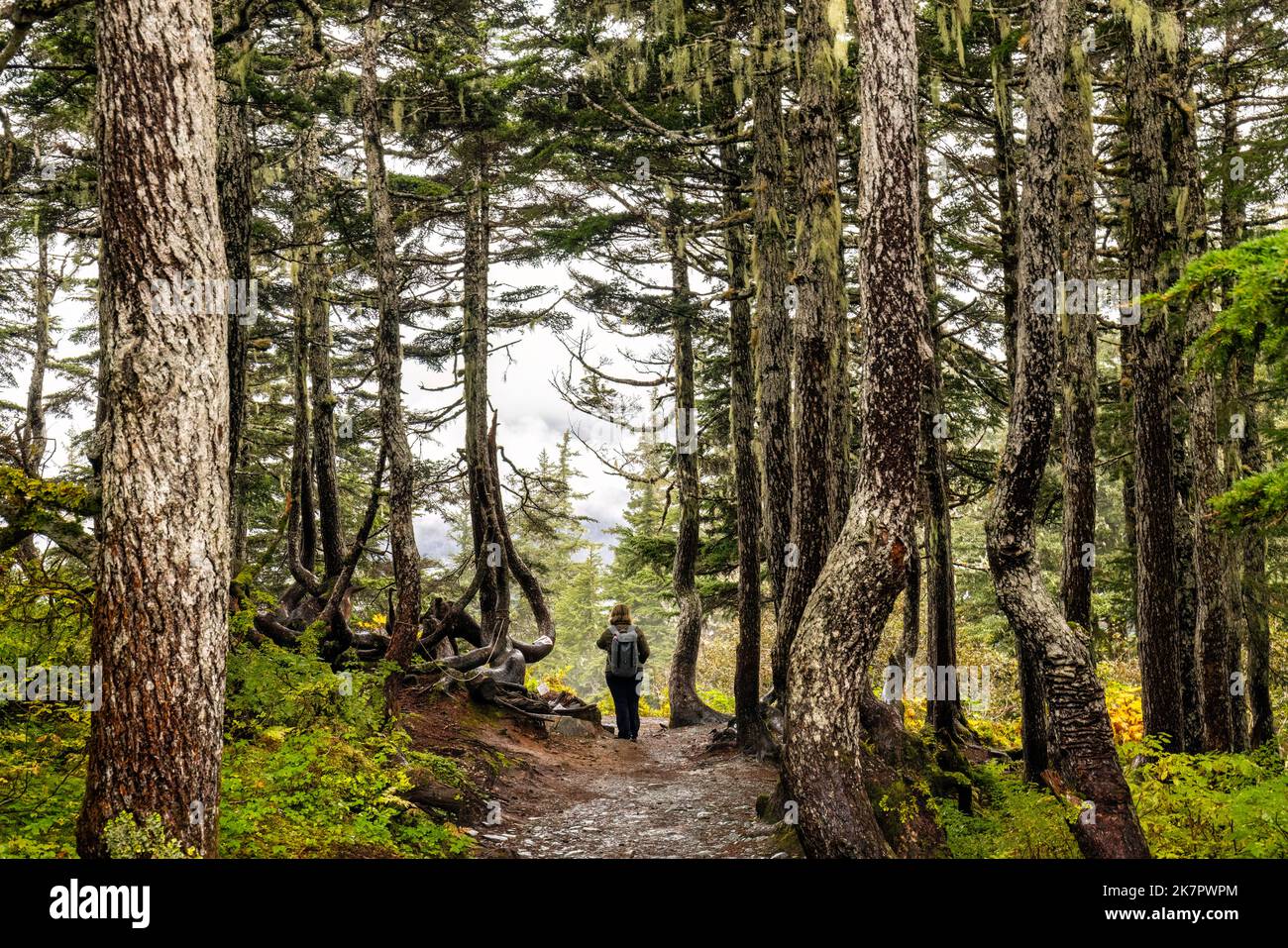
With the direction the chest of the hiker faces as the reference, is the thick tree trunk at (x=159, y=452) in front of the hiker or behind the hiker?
behind

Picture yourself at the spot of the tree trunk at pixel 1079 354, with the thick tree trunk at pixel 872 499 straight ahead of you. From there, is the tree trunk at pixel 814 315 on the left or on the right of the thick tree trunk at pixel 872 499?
right

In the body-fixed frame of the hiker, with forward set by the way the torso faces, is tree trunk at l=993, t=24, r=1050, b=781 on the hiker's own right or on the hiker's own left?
on the hiker's own right

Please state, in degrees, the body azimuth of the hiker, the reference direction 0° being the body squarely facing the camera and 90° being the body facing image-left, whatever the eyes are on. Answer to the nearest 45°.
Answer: approximately 180°

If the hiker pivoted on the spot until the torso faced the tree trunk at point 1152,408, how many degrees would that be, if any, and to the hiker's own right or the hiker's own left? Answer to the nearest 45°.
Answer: approximately 135° to the hiker's own right

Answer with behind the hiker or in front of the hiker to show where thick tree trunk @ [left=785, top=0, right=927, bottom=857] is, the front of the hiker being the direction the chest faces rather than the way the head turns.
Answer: behind

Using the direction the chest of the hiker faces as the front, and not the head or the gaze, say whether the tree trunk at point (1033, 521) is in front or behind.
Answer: behind
